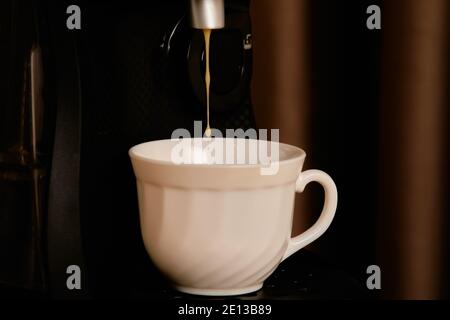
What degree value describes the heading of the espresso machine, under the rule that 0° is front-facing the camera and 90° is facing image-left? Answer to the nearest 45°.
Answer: approximately 315°
